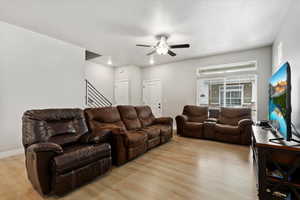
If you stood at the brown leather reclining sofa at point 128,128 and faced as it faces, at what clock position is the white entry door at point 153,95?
The white entry door is roughly at 8 o'clock from the brown leather reclining sofa.

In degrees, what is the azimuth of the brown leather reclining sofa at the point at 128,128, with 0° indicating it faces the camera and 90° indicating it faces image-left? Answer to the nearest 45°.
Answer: approximately 315°

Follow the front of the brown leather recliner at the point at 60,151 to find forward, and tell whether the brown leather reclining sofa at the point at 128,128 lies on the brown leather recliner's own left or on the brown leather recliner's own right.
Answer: on the brown leather recliner's own left

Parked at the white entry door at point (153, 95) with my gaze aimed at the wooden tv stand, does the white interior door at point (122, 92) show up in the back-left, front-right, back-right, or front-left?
back-right

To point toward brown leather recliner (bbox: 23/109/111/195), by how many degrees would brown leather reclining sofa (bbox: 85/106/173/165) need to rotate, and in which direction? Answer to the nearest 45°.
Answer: approximately 90° to its right

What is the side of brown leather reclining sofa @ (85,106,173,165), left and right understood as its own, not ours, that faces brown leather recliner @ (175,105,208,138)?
left

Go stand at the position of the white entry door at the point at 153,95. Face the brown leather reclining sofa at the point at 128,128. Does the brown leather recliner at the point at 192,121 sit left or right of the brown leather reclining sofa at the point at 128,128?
left

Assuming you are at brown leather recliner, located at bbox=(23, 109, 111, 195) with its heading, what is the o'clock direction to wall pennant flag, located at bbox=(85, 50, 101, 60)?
The wall pennant flag is roughly at 8 o'clock from the brown leather recliner.
